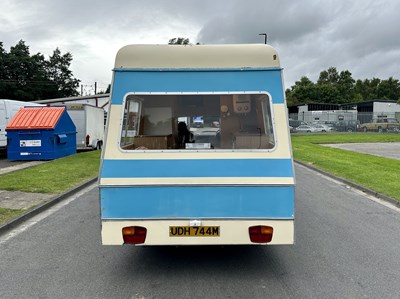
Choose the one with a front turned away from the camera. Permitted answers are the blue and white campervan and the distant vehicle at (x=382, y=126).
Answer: the blue and white campervan

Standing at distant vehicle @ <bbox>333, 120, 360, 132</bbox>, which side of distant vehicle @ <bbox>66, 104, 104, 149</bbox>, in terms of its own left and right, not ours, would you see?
front

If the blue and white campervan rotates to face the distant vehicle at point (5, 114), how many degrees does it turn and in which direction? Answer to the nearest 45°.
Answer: approximately 45° to its left

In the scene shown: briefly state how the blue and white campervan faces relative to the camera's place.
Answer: facing away from the viewer

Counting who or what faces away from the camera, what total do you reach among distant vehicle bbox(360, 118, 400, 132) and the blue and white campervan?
1

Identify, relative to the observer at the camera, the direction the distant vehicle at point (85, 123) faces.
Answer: facing away from the viewer and to the right of the viewer

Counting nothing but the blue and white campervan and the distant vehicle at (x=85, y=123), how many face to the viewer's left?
0

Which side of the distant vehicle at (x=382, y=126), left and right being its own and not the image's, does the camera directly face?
left

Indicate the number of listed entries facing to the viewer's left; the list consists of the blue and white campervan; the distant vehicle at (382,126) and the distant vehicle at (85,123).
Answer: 1
